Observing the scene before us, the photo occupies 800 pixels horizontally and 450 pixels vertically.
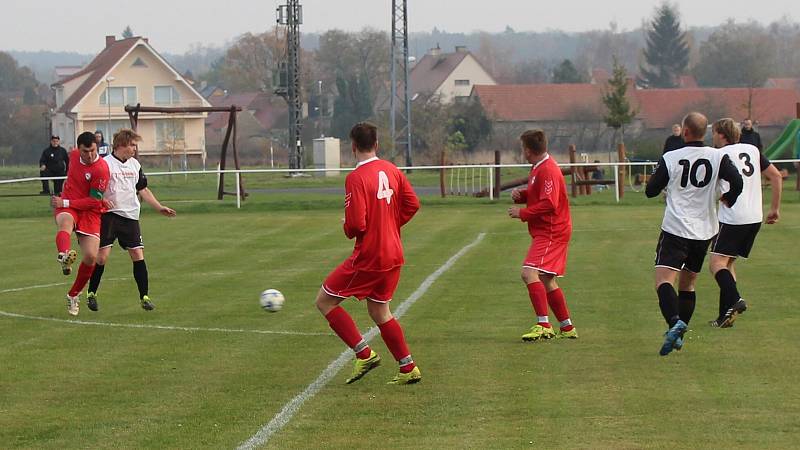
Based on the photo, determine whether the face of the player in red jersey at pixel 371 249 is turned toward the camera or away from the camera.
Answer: away from the camera

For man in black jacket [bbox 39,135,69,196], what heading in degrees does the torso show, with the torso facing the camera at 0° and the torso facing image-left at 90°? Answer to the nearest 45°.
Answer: approximately 0°

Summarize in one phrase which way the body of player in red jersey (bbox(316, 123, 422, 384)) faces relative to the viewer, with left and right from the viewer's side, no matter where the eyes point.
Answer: facing away from the viewer and to the left of the viewer

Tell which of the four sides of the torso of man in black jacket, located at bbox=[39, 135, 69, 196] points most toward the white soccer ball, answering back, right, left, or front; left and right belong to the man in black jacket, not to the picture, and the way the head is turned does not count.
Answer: front

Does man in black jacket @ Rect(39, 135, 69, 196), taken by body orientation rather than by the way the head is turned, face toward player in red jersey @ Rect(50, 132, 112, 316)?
yes

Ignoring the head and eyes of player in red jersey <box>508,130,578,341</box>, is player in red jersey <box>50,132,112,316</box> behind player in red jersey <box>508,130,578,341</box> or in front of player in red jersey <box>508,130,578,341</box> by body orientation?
in front

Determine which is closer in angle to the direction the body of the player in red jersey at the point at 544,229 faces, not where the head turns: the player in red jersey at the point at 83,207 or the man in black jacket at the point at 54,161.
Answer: the player in red jersey

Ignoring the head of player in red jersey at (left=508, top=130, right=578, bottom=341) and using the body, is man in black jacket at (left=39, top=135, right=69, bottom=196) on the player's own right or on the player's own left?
on the player's own right

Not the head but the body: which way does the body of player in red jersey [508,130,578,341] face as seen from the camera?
to the viewer's left

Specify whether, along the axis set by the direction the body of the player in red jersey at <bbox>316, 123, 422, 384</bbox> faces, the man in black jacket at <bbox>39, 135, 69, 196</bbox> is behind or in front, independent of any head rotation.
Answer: in front

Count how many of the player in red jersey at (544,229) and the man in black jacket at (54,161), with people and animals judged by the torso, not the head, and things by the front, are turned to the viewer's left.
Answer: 1

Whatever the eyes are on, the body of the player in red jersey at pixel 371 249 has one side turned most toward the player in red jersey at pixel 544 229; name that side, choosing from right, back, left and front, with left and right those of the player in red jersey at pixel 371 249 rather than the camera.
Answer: right
